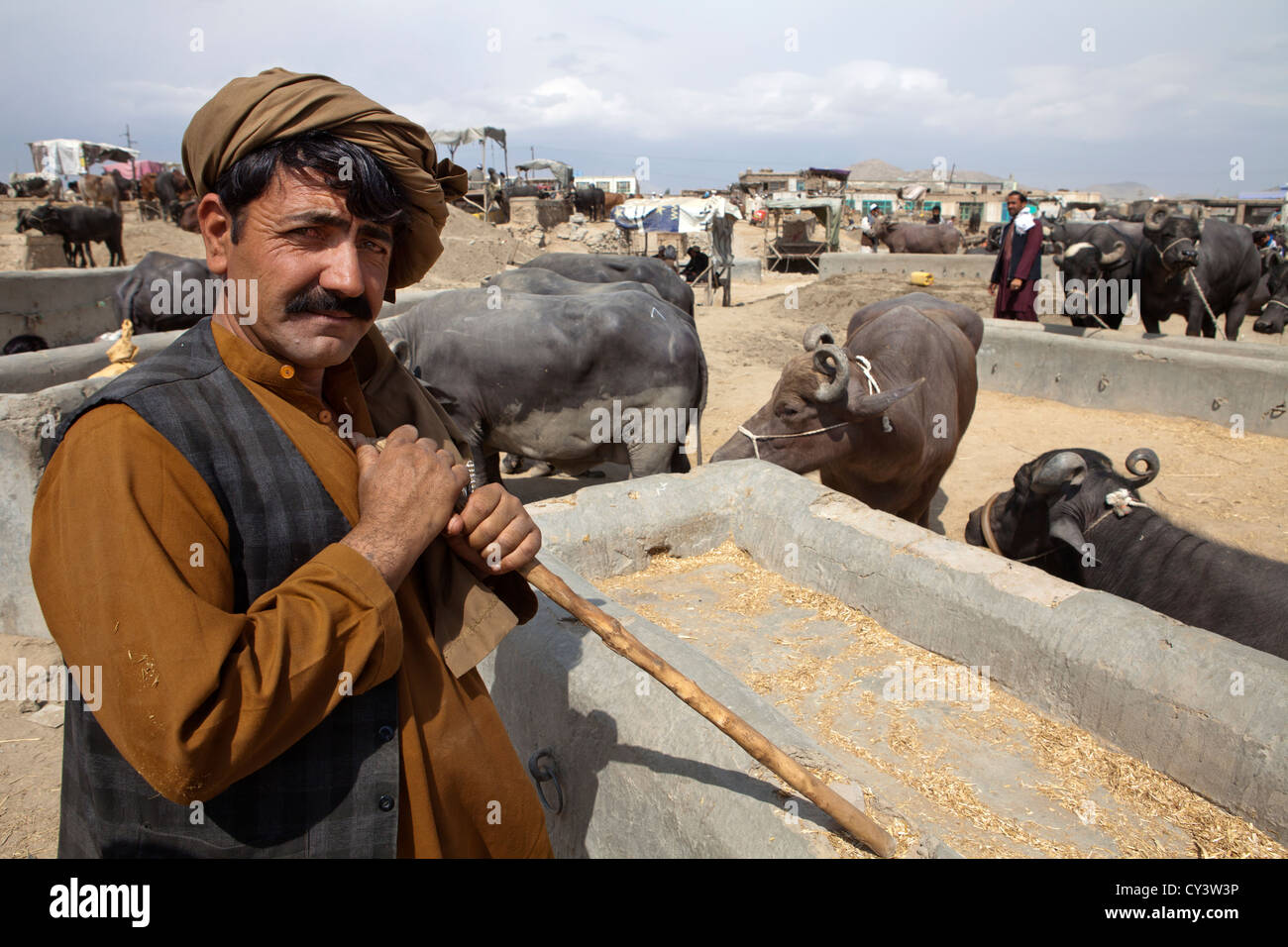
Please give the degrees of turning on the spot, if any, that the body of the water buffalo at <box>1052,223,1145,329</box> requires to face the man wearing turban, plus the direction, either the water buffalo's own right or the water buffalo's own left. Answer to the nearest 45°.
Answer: approximately 45° to the water buffalo's own left

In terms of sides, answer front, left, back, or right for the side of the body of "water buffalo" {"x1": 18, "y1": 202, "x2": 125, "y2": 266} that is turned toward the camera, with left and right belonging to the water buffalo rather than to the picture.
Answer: left

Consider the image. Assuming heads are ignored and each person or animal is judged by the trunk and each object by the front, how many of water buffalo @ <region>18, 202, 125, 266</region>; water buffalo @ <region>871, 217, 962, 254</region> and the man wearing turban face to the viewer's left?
2

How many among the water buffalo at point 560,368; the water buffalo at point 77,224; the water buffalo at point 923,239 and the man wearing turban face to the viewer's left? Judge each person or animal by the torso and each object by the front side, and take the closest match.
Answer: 3

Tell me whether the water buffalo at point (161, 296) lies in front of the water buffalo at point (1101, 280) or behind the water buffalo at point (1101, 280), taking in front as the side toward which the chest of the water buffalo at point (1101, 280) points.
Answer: in front

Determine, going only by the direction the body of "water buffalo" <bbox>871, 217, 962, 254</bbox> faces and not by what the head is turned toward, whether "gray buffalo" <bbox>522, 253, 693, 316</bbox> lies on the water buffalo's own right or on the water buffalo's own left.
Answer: on the water buffalo's own left

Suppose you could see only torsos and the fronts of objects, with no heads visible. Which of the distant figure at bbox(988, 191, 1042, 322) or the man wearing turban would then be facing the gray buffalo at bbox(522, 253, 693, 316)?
the distant figure

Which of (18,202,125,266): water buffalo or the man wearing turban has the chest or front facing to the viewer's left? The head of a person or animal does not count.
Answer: the water buffalo

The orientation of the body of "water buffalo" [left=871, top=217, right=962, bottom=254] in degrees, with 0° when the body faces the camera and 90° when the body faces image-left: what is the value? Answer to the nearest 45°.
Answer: approximately 90°

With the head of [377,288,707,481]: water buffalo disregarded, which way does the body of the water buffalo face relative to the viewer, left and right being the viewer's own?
facing to the left of the viewer

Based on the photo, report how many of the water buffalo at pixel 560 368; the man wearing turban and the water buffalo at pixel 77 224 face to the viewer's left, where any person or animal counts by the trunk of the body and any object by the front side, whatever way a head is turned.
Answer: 2

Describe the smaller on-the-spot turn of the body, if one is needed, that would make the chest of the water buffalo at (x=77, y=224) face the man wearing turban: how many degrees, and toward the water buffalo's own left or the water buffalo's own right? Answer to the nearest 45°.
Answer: approximately 90° to the water buffalo's own left

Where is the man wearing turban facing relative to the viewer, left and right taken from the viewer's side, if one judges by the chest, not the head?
facing the viewer and to the right of the viewer
